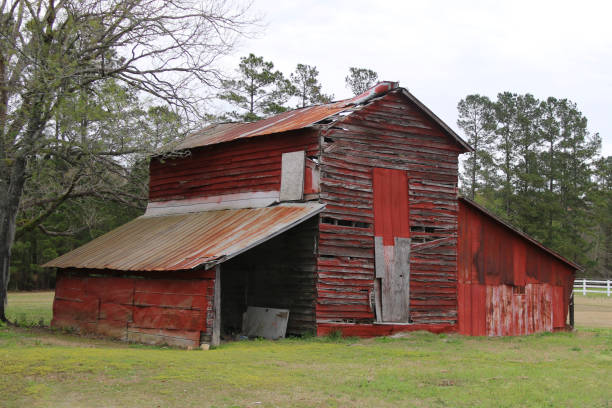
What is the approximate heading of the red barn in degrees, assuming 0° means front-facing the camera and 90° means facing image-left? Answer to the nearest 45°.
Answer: approximately 315°
